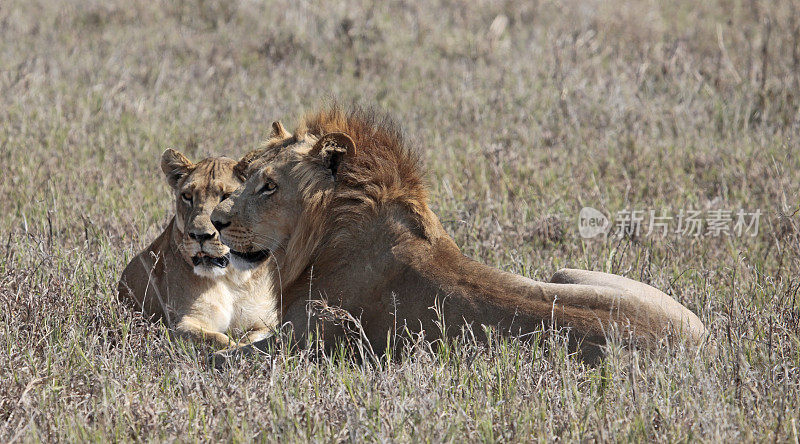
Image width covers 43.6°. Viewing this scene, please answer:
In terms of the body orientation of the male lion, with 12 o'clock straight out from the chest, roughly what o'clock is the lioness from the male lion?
The lioness is roughly at 1 o'clock from the male lion.

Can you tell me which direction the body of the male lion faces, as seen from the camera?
to the viewer's left
